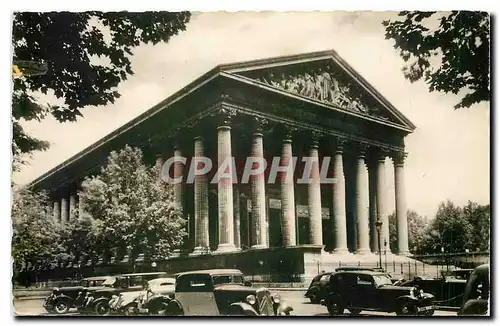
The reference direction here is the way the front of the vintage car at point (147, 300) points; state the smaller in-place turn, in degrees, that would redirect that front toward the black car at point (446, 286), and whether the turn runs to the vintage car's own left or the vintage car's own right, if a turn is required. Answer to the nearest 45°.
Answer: approximately 135° to the vintage car's own left

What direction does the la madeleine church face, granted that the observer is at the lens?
facing the viewer and to the right of the viewer

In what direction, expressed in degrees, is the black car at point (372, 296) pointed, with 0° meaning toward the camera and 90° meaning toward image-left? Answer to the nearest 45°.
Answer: approximately 315°

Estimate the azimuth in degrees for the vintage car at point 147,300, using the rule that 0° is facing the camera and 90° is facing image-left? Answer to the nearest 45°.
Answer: approximately 45°

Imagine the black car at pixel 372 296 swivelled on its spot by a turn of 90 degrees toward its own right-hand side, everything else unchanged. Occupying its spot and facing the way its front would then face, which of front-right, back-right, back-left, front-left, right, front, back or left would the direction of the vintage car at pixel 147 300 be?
front-right

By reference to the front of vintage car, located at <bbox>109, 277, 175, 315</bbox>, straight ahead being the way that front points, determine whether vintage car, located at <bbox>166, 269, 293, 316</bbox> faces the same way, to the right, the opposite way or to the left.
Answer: to the left

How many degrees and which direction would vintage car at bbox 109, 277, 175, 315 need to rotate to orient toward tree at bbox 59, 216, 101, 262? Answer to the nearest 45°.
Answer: approximately 90° to its right

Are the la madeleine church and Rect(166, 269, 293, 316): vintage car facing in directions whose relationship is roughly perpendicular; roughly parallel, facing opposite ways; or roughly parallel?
roughly parallel
